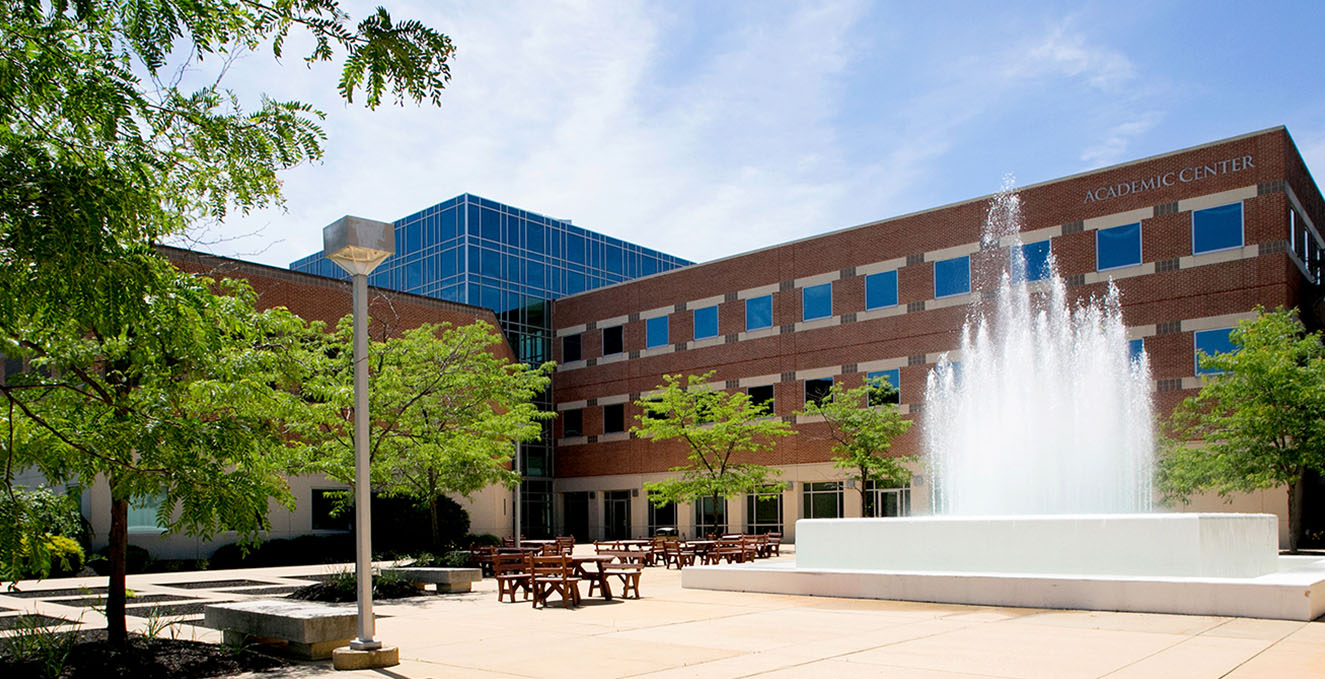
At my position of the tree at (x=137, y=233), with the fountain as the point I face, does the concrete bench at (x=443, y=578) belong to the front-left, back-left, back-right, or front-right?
front-left

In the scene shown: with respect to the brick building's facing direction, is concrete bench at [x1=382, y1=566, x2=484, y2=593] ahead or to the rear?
ahead

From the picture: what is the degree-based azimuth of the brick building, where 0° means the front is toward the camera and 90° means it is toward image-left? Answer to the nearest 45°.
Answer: approximately 45°

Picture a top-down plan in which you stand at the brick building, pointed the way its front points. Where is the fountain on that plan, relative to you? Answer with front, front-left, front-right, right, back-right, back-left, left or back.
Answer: front-left

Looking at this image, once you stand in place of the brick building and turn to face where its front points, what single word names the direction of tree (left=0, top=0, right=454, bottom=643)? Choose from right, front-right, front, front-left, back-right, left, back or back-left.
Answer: front-left

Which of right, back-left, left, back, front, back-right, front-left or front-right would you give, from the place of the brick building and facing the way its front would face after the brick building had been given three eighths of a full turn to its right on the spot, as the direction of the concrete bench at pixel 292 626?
back

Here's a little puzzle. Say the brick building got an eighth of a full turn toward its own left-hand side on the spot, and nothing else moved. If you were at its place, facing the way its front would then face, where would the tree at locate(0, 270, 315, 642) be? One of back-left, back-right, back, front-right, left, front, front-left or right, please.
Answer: front
